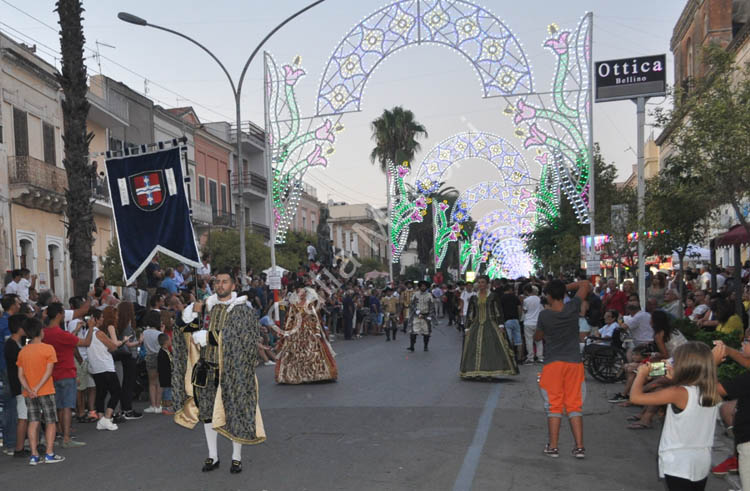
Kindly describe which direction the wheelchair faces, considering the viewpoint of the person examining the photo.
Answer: facing to the left of the viewer

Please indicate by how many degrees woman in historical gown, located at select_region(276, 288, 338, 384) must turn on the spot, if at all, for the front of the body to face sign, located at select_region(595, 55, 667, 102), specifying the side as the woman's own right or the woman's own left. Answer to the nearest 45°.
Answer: approximately 135° to the woman's own left

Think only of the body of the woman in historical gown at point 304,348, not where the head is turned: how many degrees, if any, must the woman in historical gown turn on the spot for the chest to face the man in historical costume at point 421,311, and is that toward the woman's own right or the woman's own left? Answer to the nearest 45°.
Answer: approximately 135° to the woman's own left

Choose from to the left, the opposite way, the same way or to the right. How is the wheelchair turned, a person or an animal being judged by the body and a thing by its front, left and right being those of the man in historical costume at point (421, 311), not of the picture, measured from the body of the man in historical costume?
to the right

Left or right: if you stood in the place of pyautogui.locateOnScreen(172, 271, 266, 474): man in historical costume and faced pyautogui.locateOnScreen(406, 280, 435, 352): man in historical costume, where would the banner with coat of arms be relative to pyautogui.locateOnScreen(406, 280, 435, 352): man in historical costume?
left

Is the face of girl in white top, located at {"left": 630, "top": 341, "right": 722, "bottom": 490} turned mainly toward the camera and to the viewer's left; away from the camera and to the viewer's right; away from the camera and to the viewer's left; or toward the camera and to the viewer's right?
away from the camera and to the viewer's left

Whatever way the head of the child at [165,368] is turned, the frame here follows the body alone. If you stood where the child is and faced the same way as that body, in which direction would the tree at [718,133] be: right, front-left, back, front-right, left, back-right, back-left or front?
front

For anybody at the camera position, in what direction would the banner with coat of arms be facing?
facing the viewer

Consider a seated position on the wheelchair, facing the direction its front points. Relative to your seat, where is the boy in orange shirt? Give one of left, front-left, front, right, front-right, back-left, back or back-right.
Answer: front-left

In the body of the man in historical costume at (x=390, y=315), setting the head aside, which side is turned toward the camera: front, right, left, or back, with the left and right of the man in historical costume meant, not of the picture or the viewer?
front

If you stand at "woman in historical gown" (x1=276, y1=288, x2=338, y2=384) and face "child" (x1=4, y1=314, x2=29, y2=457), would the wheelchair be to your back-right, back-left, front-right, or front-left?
back-left

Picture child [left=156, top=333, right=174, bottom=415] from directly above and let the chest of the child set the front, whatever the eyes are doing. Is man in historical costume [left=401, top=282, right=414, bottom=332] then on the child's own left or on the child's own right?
on the child's own left

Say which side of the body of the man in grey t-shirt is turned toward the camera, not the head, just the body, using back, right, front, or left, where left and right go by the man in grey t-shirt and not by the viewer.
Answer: back

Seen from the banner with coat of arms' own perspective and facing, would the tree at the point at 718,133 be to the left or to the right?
on its left

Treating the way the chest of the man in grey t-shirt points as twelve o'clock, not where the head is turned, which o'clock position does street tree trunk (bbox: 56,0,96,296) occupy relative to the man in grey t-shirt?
The street tree trunk is roughly at 10 o'clock from the man in grey t-shirt.

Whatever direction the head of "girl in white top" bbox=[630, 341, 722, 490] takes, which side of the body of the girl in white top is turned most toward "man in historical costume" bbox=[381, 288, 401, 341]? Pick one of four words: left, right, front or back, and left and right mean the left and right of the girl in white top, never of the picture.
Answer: front

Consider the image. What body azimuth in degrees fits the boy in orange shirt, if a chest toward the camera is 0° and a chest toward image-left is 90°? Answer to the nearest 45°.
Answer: approximately 225°

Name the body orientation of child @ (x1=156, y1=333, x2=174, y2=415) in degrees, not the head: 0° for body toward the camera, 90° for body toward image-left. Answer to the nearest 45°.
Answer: approximately 270°
